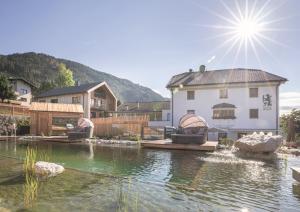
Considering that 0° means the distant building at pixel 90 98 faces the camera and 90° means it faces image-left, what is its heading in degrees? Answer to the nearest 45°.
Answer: approximately 315°

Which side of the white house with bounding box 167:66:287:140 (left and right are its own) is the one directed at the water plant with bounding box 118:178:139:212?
front

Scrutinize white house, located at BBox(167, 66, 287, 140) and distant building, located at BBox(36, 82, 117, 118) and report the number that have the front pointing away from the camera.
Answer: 0

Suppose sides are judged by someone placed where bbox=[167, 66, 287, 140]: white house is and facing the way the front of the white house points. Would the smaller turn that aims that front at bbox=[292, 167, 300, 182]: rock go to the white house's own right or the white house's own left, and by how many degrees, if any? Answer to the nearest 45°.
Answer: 0° — it already faces it

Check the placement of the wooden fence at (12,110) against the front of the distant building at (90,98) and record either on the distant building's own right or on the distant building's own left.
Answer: on the distant building's own right

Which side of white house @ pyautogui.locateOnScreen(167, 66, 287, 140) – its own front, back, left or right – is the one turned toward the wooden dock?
front

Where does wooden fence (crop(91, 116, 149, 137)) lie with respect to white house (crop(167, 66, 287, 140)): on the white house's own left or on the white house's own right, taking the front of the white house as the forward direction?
on the white house's own right

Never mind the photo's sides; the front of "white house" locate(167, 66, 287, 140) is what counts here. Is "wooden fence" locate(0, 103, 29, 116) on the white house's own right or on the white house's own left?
on the white house's own right

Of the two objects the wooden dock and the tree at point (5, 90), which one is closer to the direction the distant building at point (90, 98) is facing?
the wooden dock
